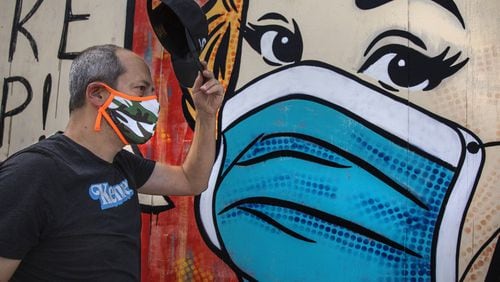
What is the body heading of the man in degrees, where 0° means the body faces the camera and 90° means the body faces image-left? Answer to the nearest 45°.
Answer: approximately 315°
